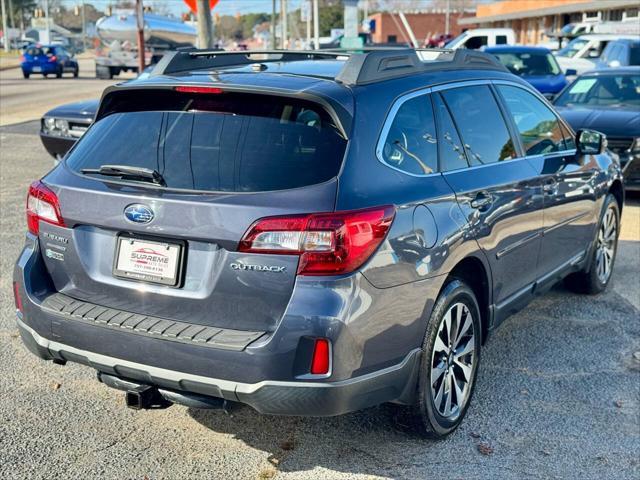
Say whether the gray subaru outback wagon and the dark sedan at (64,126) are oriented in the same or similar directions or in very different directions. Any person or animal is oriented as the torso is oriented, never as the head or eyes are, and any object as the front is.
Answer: very different directions

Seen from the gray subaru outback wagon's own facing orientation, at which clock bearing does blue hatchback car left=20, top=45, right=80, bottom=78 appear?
The blue hatchback car is roughly at 10 o'clock from the gray subaru outback wagon.

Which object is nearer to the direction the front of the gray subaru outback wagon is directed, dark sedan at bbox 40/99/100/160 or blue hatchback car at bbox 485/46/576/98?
the blue hatchback car

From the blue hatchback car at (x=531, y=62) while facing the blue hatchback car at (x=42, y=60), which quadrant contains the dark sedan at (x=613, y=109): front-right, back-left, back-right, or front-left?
back-left

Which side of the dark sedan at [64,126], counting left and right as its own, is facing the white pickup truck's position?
back

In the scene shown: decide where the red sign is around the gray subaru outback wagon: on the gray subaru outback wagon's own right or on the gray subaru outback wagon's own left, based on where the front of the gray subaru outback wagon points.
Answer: on the gray subaru outback wagon's own left

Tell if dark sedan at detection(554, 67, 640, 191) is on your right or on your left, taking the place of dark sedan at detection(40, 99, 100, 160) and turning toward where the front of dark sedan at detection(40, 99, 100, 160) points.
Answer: on your left

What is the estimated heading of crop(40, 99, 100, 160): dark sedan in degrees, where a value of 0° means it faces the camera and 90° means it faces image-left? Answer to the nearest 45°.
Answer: approximately 45°

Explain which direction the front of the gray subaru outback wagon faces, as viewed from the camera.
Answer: facing away from the viewer and to the right of the viewer
